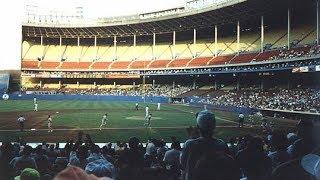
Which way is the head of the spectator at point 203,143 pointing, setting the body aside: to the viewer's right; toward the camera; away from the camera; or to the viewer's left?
away from the camera

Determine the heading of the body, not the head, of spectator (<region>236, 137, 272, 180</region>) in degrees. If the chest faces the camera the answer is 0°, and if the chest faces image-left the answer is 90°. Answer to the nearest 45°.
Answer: approximately 180°

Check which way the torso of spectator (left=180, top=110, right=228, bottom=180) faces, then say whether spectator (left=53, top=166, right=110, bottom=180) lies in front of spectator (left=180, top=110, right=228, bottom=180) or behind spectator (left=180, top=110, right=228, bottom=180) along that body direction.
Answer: behind

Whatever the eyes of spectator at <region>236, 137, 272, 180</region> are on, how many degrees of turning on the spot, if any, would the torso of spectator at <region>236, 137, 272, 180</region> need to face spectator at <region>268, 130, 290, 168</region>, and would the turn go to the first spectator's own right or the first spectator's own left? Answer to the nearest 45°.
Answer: approximately 45° to the first spectator's own right

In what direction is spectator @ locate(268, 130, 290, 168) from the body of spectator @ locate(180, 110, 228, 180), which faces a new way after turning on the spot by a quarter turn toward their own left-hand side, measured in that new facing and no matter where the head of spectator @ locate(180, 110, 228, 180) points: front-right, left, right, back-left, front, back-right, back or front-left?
back-right

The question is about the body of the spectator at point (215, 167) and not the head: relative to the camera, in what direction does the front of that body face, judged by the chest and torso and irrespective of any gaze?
away from the camera

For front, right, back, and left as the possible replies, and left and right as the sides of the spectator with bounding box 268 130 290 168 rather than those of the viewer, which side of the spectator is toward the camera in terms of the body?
back

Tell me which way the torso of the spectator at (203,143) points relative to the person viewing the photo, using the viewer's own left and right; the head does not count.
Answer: facing away from the viewer

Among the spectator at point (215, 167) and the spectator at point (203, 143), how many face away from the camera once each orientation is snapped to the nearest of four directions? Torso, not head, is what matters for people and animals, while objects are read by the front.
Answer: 2

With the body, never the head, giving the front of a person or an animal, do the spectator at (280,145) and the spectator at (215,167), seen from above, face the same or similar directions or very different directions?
same or similar directions
